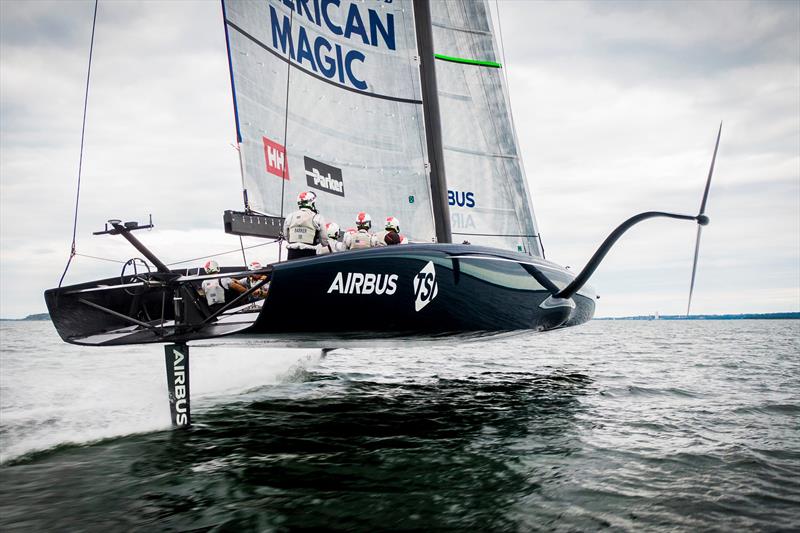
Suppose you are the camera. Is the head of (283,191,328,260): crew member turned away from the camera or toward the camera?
away from the camera

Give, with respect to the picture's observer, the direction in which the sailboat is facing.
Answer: facing away from the viewer and to the right of the viewer
